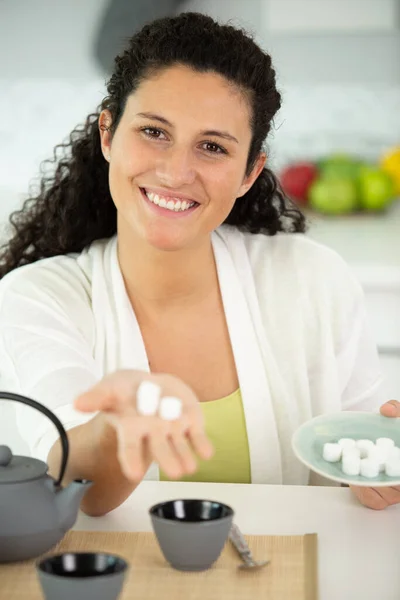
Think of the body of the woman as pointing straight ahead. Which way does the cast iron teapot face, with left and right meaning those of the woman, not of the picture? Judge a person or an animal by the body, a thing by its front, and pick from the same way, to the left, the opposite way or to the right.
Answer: to the left

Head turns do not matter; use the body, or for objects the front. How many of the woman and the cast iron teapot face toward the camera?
1

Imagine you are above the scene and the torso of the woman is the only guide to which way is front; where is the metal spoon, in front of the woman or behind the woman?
in front

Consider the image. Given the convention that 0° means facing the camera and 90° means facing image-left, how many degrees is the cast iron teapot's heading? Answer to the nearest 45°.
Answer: approximately 270°

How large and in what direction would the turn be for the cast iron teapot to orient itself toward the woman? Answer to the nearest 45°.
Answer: approximately 45° to its left

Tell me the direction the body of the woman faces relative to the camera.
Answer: toward the camera

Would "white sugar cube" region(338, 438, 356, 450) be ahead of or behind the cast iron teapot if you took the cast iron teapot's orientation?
ahead

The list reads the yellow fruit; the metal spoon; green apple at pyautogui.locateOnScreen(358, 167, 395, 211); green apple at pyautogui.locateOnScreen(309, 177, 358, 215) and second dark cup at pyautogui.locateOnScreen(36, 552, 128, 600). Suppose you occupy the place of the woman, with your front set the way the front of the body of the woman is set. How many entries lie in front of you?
2

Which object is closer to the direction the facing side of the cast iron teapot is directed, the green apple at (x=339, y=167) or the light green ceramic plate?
the light green ceramic plate

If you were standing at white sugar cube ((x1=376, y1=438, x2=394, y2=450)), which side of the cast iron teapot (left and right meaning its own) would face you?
front
